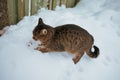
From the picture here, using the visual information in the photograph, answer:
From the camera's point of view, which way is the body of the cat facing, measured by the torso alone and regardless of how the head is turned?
to the viewer's left
